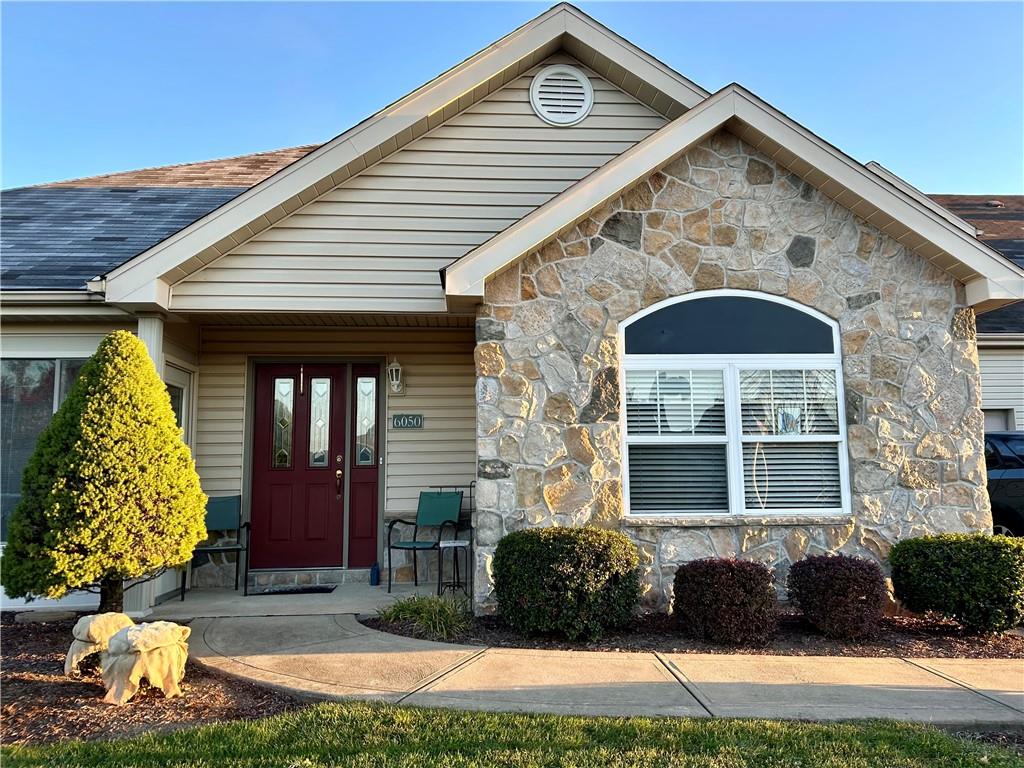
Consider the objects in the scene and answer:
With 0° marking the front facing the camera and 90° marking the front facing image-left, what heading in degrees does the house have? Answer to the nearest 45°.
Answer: approximately 0°

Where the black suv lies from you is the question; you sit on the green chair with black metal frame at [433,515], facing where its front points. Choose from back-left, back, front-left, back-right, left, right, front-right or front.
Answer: back-left

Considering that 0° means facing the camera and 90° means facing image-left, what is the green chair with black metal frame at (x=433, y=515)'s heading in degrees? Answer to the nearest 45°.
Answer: approximately 45°

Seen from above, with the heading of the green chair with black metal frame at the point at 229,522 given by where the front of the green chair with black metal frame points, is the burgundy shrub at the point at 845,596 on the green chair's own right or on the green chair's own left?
on the green chair's own left

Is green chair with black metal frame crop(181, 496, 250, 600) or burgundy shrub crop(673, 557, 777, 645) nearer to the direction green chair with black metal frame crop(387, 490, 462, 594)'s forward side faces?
the green chair with black metal frame crop(181, 496, 250, 600)

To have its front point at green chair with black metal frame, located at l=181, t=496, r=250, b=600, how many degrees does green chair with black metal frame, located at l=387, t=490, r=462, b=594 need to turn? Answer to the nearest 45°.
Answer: approximately 45° to its right

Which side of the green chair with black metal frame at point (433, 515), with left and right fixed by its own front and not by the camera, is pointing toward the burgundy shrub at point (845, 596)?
left

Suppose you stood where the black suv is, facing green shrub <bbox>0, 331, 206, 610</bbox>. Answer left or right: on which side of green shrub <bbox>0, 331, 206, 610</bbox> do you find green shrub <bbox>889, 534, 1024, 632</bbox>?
left
